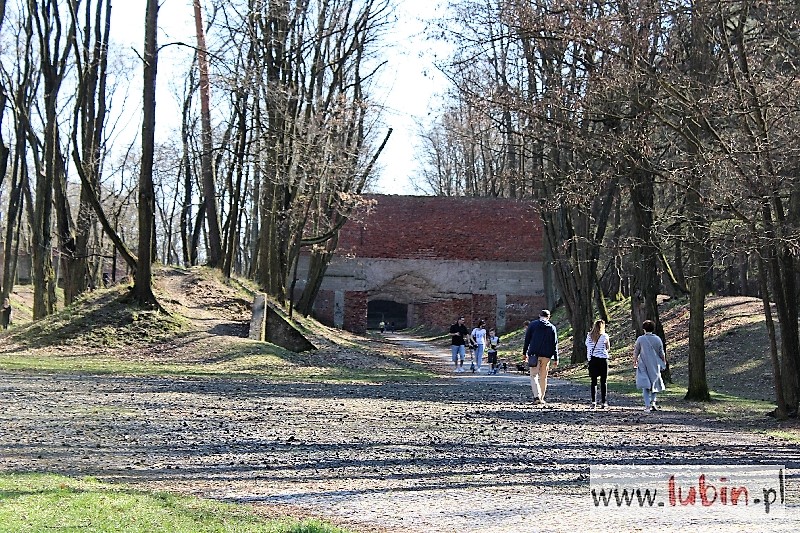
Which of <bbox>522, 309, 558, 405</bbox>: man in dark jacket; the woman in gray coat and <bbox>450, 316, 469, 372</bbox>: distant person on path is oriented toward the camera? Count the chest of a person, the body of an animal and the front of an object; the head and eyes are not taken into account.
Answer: the distant person on path

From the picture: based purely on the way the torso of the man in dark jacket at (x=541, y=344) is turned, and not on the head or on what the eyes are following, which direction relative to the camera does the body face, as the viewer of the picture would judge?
away from the camera

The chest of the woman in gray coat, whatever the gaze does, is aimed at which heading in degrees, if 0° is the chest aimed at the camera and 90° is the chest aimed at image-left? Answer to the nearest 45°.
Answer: approximately 180°

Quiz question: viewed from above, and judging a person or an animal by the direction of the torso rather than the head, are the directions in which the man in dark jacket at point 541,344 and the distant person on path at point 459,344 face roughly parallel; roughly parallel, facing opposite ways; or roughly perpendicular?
roughly parallel, facing opposite ways

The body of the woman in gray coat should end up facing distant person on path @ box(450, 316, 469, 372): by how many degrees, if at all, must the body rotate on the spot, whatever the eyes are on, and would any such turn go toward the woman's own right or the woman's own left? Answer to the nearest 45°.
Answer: approximately 45° to the woman's own left

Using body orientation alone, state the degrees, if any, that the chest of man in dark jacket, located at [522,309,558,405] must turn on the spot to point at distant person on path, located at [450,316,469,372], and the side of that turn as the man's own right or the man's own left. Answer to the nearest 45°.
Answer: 0° — they already face them

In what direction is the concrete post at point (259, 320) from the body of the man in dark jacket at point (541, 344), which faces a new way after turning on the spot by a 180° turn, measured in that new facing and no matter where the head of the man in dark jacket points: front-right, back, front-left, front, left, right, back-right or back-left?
back-right

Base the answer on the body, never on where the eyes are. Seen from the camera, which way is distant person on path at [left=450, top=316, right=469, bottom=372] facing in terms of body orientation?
toward the camera

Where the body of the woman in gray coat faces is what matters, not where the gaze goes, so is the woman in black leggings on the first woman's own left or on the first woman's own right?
on the first woman's own left

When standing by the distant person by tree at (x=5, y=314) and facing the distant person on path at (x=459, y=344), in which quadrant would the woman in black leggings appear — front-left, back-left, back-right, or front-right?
front-right

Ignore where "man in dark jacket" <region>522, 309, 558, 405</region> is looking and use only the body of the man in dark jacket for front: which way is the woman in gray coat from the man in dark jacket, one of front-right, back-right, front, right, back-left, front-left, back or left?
right

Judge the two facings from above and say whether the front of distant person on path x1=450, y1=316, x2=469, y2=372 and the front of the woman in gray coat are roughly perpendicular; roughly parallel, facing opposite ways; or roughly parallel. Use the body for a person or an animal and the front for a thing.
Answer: roughly parallel, facing opposite ways

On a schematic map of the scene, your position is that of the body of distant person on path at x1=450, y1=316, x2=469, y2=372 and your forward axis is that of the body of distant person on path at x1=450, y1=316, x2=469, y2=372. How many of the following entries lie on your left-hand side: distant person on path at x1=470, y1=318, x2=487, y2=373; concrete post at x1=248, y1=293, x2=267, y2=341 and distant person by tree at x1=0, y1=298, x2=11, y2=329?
1

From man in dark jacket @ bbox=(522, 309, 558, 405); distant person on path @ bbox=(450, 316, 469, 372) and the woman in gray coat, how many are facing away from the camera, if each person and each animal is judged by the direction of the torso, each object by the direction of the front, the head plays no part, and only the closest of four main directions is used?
2
